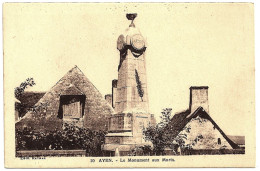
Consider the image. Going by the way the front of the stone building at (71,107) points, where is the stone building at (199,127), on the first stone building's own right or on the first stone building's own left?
on the first stone building's own left

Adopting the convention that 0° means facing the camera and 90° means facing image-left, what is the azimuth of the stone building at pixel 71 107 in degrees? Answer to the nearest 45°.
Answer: approximately 0°

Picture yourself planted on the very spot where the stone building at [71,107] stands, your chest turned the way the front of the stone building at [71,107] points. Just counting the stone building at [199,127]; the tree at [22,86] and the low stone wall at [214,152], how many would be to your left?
2

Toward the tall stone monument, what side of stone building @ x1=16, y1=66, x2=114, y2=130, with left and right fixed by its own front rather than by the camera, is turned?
left

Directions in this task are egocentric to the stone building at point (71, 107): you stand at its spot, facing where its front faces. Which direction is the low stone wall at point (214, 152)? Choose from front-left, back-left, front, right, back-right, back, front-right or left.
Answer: left
